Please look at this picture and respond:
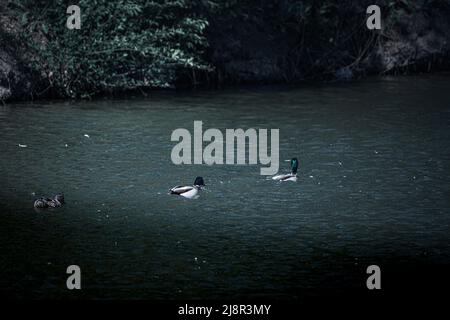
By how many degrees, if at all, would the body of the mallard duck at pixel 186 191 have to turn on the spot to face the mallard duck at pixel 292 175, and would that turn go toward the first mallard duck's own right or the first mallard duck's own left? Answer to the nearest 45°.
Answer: approximately 45° to the first mallard duck's own left

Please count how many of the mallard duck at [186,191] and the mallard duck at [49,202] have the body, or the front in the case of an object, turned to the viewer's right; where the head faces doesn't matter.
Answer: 2

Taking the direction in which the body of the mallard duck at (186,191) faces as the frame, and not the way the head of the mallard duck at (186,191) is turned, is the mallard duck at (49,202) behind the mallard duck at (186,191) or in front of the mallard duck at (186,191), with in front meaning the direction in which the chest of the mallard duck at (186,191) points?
behind

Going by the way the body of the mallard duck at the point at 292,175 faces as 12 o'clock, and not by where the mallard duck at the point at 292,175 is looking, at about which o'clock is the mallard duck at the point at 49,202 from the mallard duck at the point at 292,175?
the mallard duck at the point at 49,202 is roughly at 5 o'clock from the mallard duck at the point at 292,175.

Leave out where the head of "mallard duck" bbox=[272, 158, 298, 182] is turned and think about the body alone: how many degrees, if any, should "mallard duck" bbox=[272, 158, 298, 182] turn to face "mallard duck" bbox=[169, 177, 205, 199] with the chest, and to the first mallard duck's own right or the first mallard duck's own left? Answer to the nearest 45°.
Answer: approximately 135° to the first mallard duck's own right

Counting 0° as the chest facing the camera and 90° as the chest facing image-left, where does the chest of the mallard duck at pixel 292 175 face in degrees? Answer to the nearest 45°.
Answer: approximately 270°

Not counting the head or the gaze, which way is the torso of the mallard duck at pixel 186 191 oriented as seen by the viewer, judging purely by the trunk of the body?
to the viewer's right

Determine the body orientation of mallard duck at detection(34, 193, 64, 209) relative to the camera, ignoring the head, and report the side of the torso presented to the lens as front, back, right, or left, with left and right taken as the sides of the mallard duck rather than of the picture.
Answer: right

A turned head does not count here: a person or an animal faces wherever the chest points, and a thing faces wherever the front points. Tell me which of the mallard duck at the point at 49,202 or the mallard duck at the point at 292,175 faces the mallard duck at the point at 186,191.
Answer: the mallard duck at the point at 49,202
